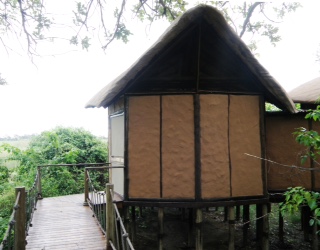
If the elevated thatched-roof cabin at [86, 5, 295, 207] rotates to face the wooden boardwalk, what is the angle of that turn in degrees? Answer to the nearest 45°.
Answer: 0° — it already faces it

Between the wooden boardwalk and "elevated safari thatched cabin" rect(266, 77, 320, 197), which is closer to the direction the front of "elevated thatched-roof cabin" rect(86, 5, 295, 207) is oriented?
the wooden boardwalk

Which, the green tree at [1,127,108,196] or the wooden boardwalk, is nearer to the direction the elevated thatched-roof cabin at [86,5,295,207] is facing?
the wooden boardwalk

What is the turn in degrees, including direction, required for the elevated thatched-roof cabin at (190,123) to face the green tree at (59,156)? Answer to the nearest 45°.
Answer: approximately 45° to its right
